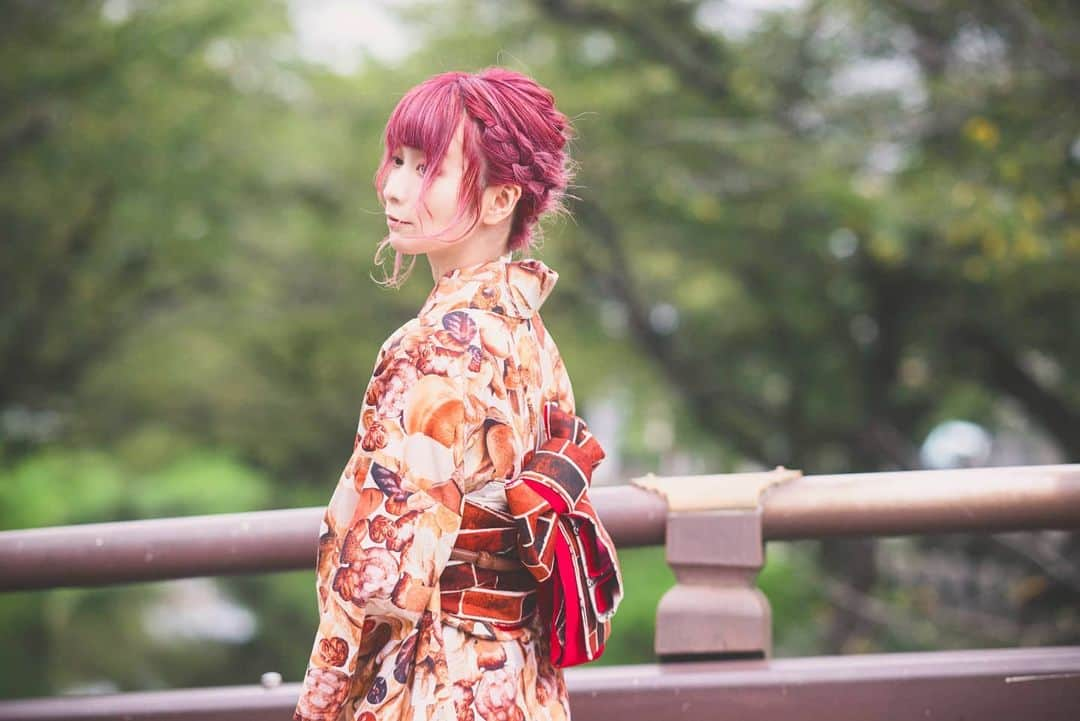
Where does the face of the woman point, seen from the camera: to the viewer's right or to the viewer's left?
to the viewer's left

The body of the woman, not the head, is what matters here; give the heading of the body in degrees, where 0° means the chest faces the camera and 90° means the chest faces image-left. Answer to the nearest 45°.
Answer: approximately 135°
